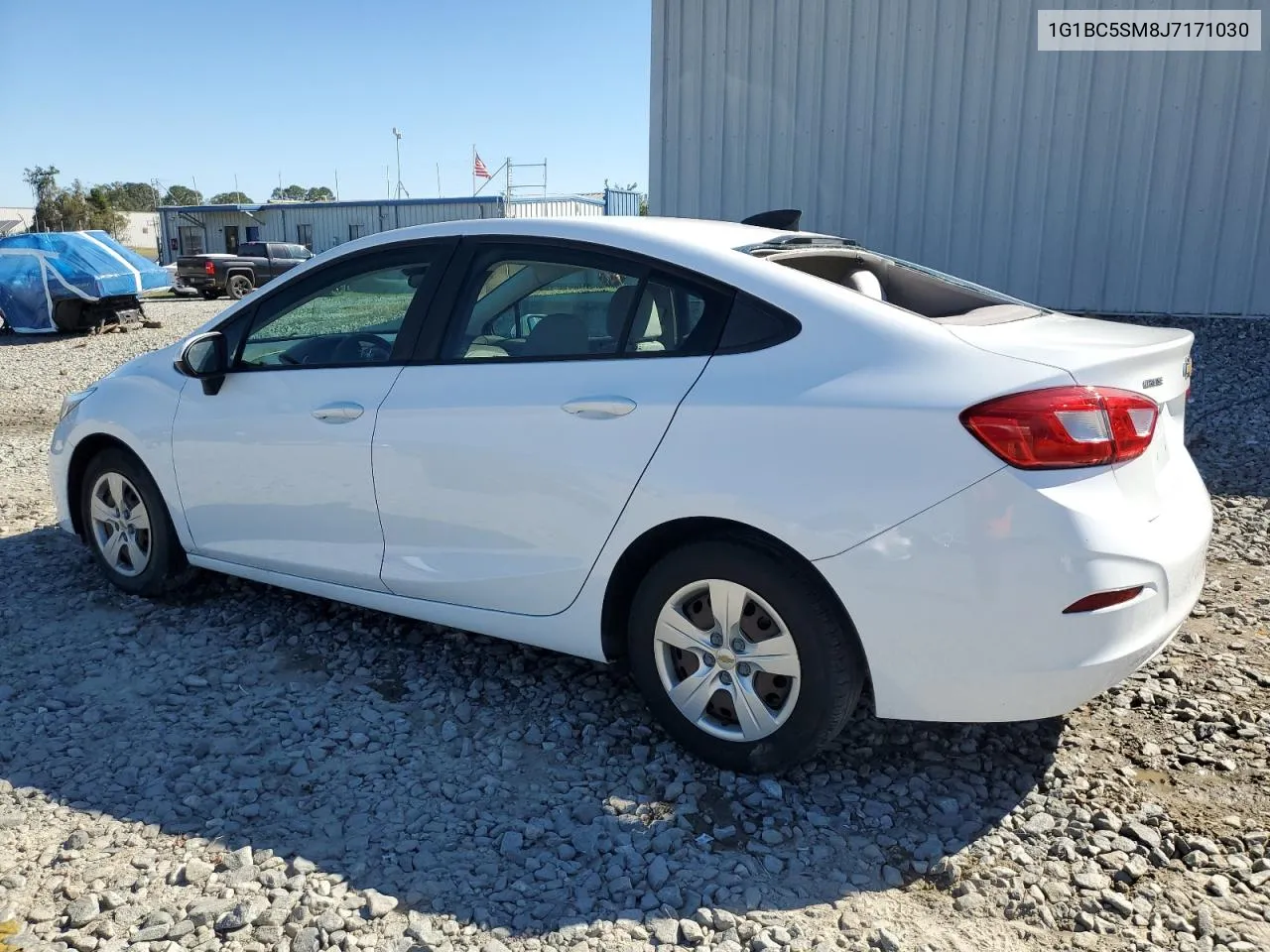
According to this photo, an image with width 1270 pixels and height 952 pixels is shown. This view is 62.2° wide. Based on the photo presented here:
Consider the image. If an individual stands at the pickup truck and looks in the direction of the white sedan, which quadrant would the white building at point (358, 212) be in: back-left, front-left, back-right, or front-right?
back-left

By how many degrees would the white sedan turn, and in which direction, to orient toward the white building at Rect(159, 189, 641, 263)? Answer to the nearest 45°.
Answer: approximately 45° to its right

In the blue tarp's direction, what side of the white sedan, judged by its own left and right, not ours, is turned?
front

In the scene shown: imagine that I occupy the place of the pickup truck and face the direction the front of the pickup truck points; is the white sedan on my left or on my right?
on my right

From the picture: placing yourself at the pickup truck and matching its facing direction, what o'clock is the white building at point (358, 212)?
The white building is roughly at 11 o'clock from the pickup truck.

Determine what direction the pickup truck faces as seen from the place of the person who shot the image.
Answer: facing away from the viewer and to the right of the viewer

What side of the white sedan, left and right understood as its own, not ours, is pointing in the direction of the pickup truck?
front

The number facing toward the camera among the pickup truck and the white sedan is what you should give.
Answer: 0

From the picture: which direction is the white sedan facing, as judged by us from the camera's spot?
facing away from the viewer and to the left of the viewer

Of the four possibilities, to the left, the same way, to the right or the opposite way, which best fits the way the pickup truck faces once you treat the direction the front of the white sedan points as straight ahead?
to the right
